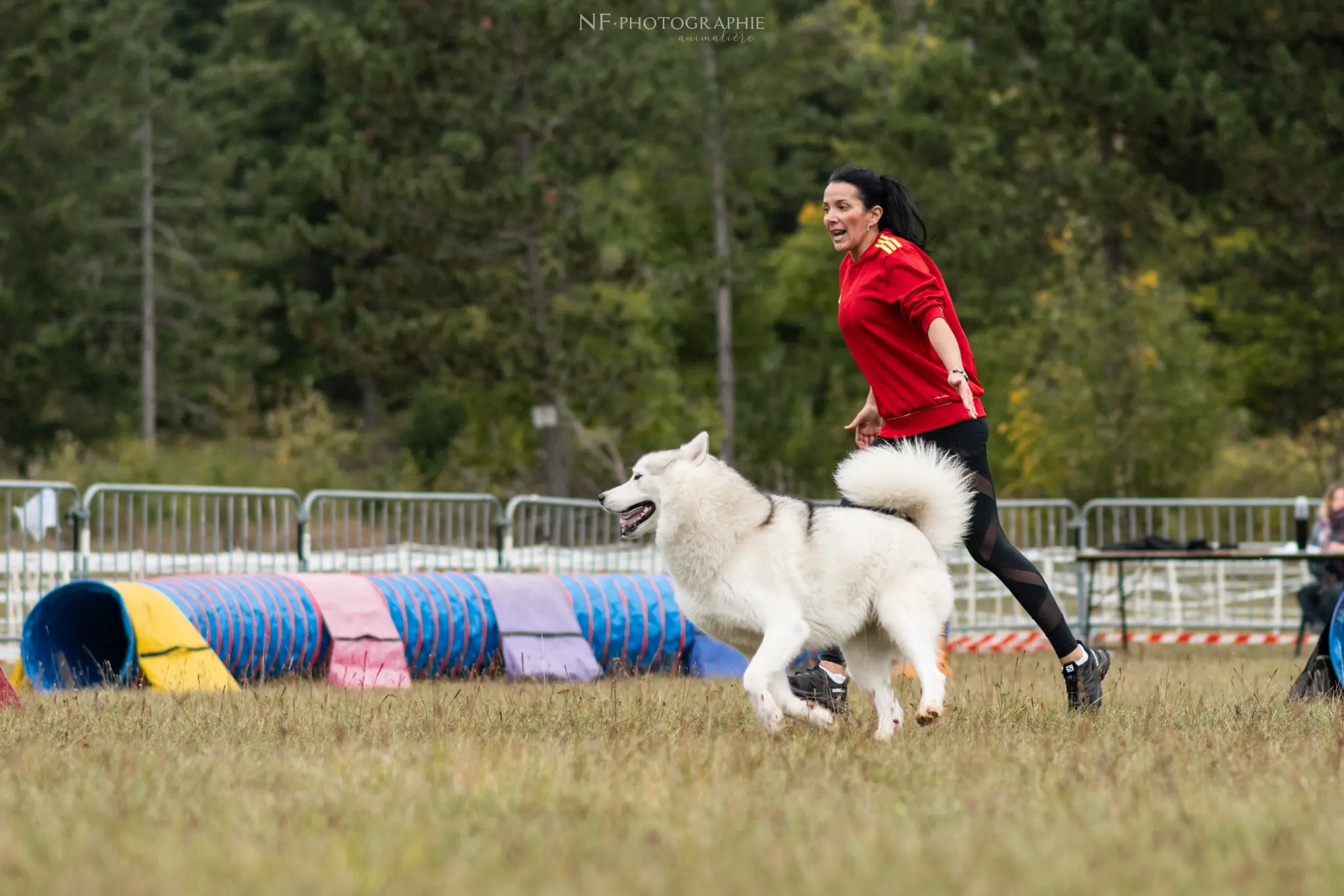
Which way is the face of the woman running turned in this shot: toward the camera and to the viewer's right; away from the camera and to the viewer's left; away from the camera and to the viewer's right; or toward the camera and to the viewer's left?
toward the camera and to the viewer's left

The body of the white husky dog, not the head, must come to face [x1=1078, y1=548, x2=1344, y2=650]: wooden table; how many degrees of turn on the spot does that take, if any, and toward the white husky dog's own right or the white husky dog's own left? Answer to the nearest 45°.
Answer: approximately 90° to the white husky dog's own right

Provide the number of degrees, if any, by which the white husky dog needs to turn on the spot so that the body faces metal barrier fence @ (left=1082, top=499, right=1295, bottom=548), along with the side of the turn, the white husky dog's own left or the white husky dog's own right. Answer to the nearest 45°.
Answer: approximately 90° to the white husky dog's own right

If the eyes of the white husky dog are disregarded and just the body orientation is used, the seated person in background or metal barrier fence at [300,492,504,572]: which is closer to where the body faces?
the metal barrier fence

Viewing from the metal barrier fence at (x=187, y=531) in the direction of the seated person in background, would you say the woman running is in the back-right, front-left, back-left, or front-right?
front-right

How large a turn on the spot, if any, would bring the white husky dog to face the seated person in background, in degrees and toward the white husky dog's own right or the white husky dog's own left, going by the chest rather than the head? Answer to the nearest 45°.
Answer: approximately 135° to the white husky dog's own right

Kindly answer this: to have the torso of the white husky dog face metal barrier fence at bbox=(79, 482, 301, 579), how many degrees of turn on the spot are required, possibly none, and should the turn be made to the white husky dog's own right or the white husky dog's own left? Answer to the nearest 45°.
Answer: approximately 45° to the white husky dog's own right

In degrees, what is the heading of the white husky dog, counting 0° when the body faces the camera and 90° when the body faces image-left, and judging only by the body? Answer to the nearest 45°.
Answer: approximately 90°

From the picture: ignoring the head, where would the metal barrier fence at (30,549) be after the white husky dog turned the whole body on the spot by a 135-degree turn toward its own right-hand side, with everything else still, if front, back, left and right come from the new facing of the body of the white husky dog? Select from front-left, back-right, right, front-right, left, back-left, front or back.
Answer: left
